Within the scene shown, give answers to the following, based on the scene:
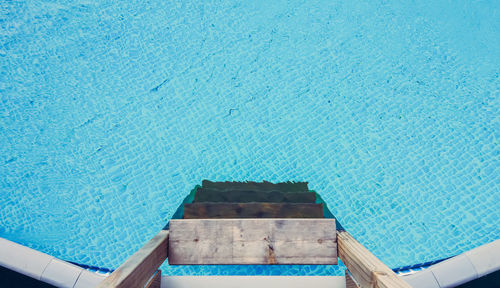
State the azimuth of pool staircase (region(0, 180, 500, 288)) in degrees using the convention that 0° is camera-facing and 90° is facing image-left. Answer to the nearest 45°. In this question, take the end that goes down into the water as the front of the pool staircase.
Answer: approximately 180°

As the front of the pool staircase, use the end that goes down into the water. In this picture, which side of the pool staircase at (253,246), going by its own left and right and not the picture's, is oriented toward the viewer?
back
